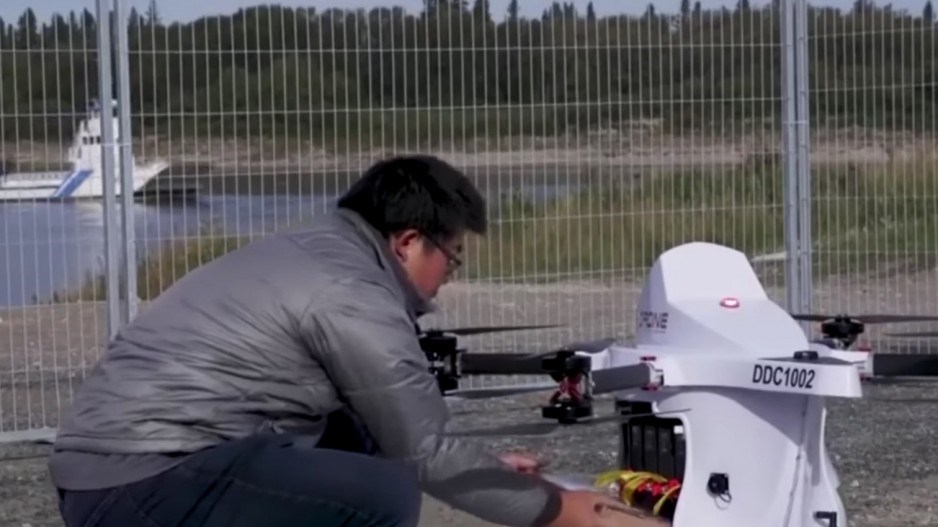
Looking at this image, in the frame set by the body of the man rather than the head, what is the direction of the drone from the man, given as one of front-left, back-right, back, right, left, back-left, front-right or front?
front-left

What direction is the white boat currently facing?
to the viewer's right

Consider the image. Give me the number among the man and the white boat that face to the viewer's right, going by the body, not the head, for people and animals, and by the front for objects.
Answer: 2

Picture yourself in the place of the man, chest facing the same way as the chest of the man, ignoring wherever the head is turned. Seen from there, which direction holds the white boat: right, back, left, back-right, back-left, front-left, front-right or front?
left

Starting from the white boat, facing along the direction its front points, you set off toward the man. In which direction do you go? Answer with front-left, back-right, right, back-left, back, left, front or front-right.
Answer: right

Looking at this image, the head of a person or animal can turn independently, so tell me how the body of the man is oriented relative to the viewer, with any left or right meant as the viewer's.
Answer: facing to the right of the viewer

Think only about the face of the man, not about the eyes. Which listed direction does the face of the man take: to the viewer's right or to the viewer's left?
to the viewer's right

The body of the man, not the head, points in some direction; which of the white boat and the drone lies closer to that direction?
the drone
